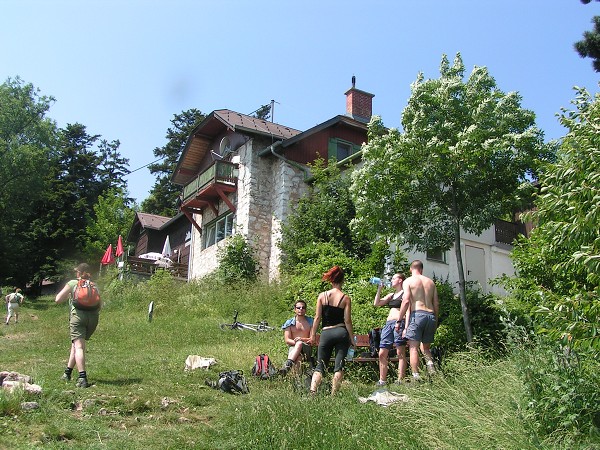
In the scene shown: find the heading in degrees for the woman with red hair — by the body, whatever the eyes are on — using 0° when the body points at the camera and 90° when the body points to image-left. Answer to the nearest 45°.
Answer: approximately 180°

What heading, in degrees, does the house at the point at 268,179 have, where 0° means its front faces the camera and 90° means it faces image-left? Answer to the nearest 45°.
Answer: approximately 45°

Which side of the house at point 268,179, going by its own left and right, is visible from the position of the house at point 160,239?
right

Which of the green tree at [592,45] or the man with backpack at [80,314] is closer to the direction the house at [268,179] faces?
the man with backpack

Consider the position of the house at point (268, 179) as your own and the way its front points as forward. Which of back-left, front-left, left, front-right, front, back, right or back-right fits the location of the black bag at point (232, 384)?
front-left

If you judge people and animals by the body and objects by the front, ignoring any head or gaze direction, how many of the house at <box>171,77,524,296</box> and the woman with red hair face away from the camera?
1

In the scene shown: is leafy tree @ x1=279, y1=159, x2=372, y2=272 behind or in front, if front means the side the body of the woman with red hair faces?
in front

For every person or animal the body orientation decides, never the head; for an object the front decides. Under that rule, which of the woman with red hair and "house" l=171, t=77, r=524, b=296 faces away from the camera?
the woman with red hair
